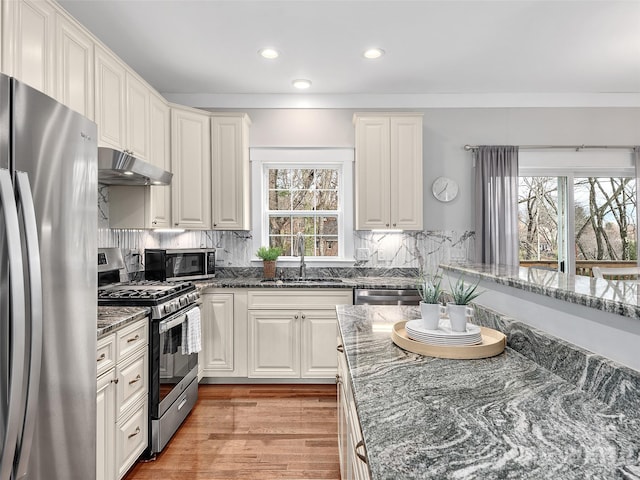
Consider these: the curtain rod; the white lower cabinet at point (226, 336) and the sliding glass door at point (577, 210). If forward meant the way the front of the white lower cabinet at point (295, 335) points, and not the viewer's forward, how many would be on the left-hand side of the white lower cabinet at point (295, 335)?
2

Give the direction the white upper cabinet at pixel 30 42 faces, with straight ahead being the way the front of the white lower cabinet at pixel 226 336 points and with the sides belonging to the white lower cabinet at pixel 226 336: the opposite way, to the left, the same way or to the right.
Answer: to the left

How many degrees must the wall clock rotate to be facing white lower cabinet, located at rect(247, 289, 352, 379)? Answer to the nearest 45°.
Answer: approximately 45° to its right

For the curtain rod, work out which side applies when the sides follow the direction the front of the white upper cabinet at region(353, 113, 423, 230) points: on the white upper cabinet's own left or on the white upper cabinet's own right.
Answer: on the white upper cabinet's own left

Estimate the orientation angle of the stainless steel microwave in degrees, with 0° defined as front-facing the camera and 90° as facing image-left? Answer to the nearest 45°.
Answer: approximately 315°

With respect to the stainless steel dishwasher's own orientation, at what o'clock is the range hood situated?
The range hood is roughly at 2 o'clock from the stainless steel dishwasher.

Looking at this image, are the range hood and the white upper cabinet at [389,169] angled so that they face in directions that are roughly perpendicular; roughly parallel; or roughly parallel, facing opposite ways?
roughly perpendicular

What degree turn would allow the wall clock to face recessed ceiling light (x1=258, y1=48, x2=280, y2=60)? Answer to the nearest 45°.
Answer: approximately 45° to its right

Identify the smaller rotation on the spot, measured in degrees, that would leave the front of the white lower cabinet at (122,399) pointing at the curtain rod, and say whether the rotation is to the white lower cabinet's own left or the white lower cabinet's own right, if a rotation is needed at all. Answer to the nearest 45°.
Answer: approximately 45° to the white lower cabinet's own left

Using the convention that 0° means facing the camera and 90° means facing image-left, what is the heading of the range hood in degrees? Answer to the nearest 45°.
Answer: approximately 315°
